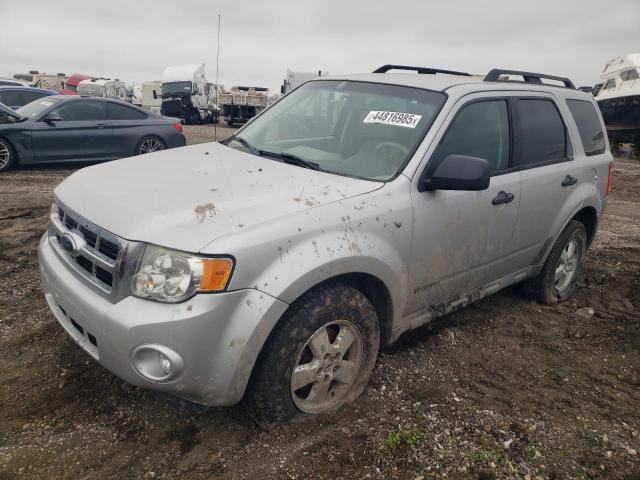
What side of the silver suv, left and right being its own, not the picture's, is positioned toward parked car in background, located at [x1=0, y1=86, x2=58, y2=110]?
right

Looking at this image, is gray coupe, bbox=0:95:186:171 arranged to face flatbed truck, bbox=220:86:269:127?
no

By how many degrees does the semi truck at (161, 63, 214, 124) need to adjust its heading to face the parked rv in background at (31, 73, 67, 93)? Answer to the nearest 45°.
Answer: approximately 90° to its right

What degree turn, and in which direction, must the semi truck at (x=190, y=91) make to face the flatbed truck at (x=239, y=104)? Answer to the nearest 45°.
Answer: approximately 135° to its left

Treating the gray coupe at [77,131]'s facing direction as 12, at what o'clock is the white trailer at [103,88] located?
The white trailer is roughly at 3 o'clock from the gray coupe.

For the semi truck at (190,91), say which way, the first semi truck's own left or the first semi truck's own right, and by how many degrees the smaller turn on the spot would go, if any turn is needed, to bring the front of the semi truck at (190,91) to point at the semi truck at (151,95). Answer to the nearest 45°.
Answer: approximately 90° to the first semi truck's own right

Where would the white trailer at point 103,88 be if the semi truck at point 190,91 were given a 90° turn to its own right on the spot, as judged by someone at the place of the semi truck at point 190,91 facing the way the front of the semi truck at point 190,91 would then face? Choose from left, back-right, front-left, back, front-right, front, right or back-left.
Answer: front

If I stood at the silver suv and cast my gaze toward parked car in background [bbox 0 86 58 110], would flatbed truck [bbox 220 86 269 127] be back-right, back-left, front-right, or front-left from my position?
front-right

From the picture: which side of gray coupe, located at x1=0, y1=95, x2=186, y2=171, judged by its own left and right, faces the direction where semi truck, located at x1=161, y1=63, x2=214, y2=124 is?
right

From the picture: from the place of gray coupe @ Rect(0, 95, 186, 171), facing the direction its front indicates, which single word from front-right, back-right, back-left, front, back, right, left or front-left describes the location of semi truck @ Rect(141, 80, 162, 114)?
right

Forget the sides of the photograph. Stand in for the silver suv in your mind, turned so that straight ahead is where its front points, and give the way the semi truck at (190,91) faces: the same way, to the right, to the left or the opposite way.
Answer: the same way

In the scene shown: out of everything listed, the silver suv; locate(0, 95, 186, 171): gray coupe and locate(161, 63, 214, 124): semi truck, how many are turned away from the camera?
0

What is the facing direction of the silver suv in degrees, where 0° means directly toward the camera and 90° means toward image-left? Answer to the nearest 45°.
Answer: approximately 45°

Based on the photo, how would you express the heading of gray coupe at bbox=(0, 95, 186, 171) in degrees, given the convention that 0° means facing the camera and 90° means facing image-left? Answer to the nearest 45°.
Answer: approximately 90°

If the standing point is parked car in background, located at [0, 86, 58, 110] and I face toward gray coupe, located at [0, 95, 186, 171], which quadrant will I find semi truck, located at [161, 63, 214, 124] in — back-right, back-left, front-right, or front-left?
back-left

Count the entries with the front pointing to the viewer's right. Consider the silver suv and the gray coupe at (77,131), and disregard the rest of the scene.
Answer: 0

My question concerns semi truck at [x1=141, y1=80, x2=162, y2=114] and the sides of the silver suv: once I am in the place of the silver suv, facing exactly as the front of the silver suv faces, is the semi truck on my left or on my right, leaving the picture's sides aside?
on my right

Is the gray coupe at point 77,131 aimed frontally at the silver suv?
no

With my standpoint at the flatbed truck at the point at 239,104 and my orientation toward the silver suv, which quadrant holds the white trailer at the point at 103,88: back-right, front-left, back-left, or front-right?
back-right
